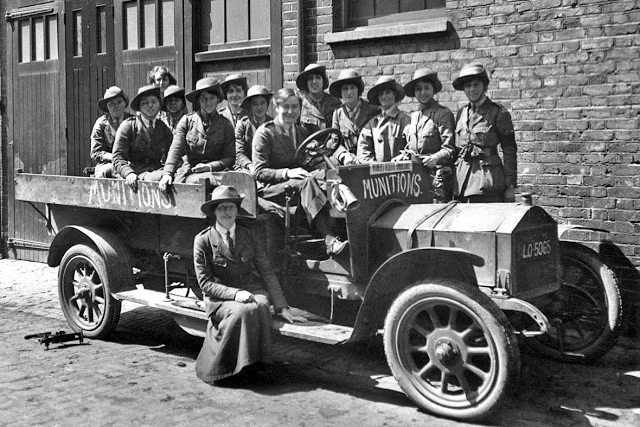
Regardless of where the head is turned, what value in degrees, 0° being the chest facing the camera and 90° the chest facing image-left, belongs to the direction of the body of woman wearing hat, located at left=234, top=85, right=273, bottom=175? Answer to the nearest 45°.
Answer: approximately 0°

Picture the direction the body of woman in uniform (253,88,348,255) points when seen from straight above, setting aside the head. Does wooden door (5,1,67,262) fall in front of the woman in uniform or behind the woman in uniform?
behind

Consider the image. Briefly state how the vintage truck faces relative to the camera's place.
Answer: facing the viewer and to the right of the viewer

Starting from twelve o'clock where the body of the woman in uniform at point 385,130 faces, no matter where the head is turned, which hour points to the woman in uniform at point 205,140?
the woman in uniform at point 205,140 is roughly at 3 o'clock from the woman in uniform at point 385,130.

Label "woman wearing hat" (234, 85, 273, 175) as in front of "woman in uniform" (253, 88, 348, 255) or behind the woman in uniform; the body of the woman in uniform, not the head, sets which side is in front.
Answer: behind

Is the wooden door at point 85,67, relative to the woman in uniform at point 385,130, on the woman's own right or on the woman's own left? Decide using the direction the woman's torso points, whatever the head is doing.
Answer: on the woman's own right

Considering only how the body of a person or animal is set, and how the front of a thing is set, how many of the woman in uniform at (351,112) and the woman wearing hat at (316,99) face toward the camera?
2

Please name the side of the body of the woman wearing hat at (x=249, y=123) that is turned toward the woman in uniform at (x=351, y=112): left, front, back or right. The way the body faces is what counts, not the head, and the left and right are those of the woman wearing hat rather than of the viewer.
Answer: left

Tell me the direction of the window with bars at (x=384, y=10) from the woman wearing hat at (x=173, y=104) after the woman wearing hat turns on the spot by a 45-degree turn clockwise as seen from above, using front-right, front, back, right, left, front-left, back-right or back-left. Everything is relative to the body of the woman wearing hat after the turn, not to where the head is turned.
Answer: back-left

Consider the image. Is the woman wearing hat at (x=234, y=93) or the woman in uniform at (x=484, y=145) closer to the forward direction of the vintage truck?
the woman in uniform

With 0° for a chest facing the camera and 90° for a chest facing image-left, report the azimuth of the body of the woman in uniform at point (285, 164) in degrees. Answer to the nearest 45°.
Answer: approximately 315°
